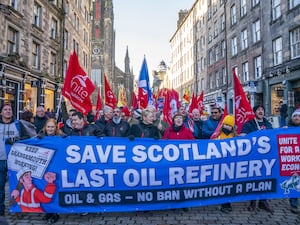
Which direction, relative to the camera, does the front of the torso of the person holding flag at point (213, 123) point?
toward the camera

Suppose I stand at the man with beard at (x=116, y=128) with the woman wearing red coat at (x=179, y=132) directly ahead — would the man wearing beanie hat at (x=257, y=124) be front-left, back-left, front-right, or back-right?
front-left

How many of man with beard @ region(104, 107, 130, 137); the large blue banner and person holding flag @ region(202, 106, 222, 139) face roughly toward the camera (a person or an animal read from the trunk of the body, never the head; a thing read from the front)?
3

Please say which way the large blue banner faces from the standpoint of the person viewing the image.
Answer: facing the viewer

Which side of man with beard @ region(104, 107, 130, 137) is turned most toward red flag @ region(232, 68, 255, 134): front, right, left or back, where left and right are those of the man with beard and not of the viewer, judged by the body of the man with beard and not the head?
left

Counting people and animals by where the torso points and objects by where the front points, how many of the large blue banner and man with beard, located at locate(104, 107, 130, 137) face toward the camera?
2

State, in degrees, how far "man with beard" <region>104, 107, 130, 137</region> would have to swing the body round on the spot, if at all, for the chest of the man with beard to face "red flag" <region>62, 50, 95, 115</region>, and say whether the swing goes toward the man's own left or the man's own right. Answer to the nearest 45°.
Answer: approximately 135° to the man's own right

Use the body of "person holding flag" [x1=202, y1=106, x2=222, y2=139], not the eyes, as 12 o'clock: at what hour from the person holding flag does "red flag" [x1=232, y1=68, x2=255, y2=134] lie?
The red flag is roughly at 10 o'clock from the person holding flag.

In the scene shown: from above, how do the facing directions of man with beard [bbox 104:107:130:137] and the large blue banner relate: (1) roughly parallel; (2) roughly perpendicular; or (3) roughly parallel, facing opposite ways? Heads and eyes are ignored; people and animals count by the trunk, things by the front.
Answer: roughly parallel

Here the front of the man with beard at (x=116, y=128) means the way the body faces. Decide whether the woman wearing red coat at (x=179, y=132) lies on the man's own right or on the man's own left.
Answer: on the man's own left

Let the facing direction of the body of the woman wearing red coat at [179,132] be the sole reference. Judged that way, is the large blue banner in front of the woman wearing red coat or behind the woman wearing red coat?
in front

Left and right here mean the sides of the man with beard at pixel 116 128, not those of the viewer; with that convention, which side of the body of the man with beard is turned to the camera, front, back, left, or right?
front

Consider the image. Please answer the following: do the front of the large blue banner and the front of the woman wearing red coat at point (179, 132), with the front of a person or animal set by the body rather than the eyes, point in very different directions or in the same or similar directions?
same or similar directions
